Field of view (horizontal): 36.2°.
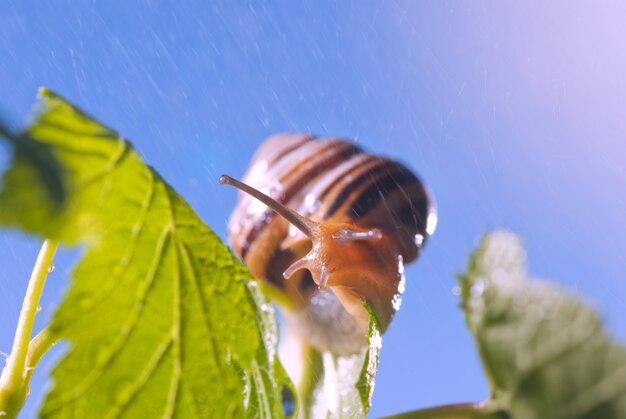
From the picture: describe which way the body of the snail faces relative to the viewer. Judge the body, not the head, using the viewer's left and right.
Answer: facing the viewer and to the left of the viewer

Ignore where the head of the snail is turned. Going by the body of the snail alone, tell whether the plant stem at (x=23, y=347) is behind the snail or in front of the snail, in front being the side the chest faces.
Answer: in front

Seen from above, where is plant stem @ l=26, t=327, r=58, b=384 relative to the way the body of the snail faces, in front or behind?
in front
